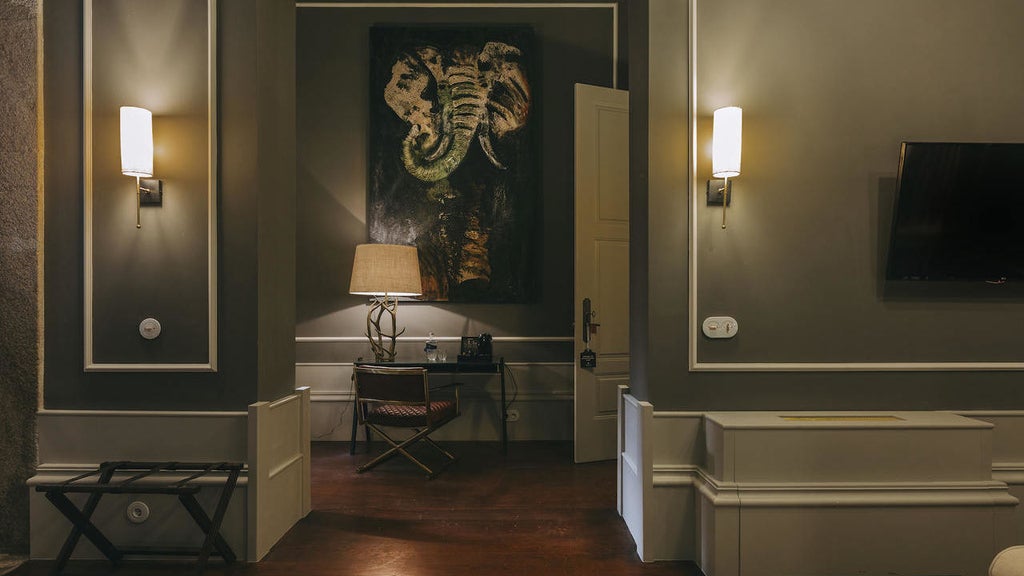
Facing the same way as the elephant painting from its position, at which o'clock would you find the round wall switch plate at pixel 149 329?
The round wall switch plate is roughly at 1 o'clock from the elephant painting.

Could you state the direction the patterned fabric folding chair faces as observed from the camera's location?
facing away from the viewer and to the right of the viewer

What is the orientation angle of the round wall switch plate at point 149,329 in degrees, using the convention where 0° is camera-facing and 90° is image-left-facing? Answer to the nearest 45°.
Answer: approximately 0°

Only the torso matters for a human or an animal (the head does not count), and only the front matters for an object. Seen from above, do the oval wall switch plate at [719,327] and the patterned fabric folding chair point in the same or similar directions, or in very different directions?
very different directions

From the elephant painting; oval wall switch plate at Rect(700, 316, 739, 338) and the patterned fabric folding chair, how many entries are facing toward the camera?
2

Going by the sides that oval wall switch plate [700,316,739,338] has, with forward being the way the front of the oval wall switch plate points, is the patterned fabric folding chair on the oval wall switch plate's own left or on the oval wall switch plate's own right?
on the oval wall switch plate's own right

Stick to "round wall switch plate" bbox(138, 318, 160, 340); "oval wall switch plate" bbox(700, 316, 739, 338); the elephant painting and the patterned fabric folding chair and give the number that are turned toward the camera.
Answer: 3

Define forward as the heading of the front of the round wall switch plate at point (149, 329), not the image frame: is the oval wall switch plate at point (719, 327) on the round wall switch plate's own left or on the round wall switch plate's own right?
on the round wall switch plate's own left

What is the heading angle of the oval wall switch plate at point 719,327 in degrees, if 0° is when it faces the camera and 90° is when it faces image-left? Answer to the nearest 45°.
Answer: approximately 0°

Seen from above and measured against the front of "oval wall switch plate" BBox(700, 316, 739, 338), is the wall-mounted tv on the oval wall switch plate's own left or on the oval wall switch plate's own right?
on the oval wall switch plate's own left
